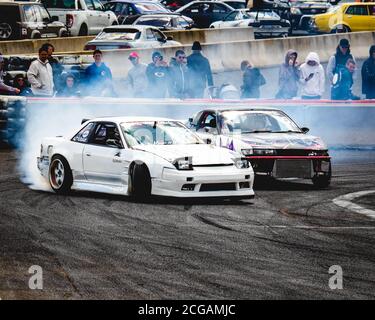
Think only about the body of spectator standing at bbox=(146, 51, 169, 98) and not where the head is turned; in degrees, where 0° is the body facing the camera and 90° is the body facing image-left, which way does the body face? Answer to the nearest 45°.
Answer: approximately 0°

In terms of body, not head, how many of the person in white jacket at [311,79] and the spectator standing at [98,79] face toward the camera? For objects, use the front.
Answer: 2

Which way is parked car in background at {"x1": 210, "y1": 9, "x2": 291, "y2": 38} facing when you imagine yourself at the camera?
facing away from the viewer and to the left of the viewer

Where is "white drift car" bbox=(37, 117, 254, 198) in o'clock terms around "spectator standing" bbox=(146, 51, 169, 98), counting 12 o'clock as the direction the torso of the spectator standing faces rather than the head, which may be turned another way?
The white drift car is roughly at 12 o'clock from the spectator standing.

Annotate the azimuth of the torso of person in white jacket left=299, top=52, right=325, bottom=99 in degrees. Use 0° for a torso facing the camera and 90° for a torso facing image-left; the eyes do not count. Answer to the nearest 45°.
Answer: approximately 0°

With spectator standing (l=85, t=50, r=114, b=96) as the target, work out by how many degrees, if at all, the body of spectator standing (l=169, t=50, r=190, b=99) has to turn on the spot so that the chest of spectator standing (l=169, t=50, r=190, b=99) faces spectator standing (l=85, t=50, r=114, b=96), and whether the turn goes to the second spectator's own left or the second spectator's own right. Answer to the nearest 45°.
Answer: approximately 90° to the second spectator's own right

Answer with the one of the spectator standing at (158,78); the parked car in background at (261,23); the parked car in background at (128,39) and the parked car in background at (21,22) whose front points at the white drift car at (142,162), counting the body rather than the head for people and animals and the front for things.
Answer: the spectator standing

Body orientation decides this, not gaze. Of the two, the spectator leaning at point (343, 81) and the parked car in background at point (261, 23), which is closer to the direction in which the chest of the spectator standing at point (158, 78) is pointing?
the spectator leaning

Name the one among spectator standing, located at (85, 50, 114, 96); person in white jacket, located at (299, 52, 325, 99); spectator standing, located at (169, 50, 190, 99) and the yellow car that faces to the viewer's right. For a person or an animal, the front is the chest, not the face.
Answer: the yellow car
